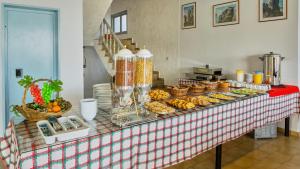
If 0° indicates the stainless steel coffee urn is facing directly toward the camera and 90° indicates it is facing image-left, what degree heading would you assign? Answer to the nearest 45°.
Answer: approximately 0°

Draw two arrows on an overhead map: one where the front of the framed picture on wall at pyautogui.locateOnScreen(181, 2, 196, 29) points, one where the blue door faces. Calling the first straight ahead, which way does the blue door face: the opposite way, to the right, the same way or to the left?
to the left

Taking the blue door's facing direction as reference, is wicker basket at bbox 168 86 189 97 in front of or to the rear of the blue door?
in front

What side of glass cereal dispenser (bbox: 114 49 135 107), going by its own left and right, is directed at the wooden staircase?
back

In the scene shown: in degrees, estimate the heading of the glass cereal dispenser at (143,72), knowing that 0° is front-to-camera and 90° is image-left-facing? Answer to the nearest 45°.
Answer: approximately 0°

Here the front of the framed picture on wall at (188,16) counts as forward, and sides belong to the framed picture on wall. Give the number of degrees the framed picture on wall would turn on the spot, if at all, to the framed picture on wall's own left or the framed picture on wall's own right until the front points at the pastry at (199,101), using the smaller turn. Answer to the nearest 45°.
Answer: approximately 45° to the framed picture on wall's own left

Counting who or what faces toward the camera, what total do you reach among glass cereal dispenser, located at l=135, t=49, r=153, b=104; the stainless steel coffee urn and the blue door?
3

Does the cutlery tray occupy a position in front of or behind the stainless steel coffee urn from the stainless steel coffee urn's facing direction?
in front

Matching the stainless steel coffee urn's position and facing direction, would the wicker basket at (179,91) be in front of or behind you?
in front

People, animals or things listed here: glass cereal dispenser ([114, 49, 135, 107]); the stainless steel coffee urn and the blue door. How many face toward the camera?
3
